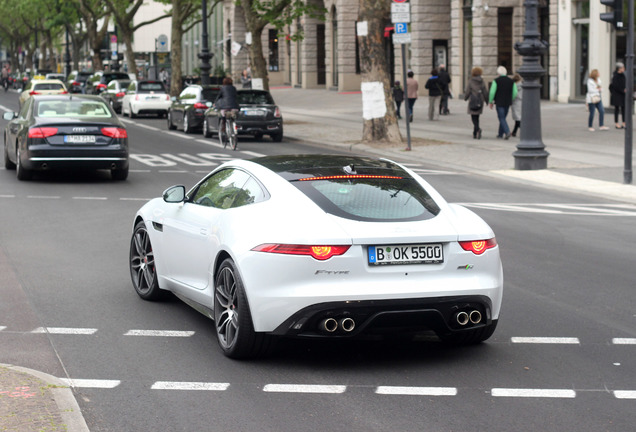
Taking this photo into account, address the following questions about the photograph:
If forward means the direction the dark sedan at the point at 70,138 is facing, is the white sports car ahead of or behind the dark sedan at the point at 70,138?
behind

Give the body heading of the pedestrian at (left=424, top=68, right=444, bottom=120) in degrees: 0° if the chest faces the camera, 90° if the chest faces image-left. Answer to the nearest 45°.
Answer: approximately 180°

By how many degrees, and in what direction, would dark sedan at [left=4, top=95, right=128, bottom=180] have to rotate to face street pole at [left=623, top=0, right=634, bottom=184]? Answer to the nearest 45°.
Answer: approximately 90° to its right

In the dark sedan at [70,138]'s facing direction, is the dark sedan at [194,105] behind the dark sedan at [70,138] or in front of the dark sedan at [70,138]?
in front

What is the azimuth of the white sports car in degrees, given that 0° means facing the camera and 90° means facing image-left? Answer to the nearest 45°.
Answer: approximately 135°

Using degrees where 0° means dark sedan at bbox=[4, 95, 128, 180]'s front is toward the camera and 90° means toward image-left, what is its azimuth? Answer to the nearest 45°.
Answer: approximately 180°

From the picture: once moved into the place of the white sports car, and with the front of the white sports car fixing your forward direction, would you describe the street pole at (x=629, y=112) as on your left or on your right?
on your right

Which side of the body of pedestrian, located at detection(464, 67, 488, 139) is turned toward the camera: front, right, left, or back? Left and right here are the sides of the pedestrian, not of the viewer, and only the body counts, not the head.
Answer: back

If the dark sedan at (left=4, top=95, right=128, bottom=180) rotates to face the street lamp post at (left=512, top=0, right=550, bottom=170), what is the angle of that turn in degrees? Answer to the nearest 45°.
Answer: approximately 90° to its right
